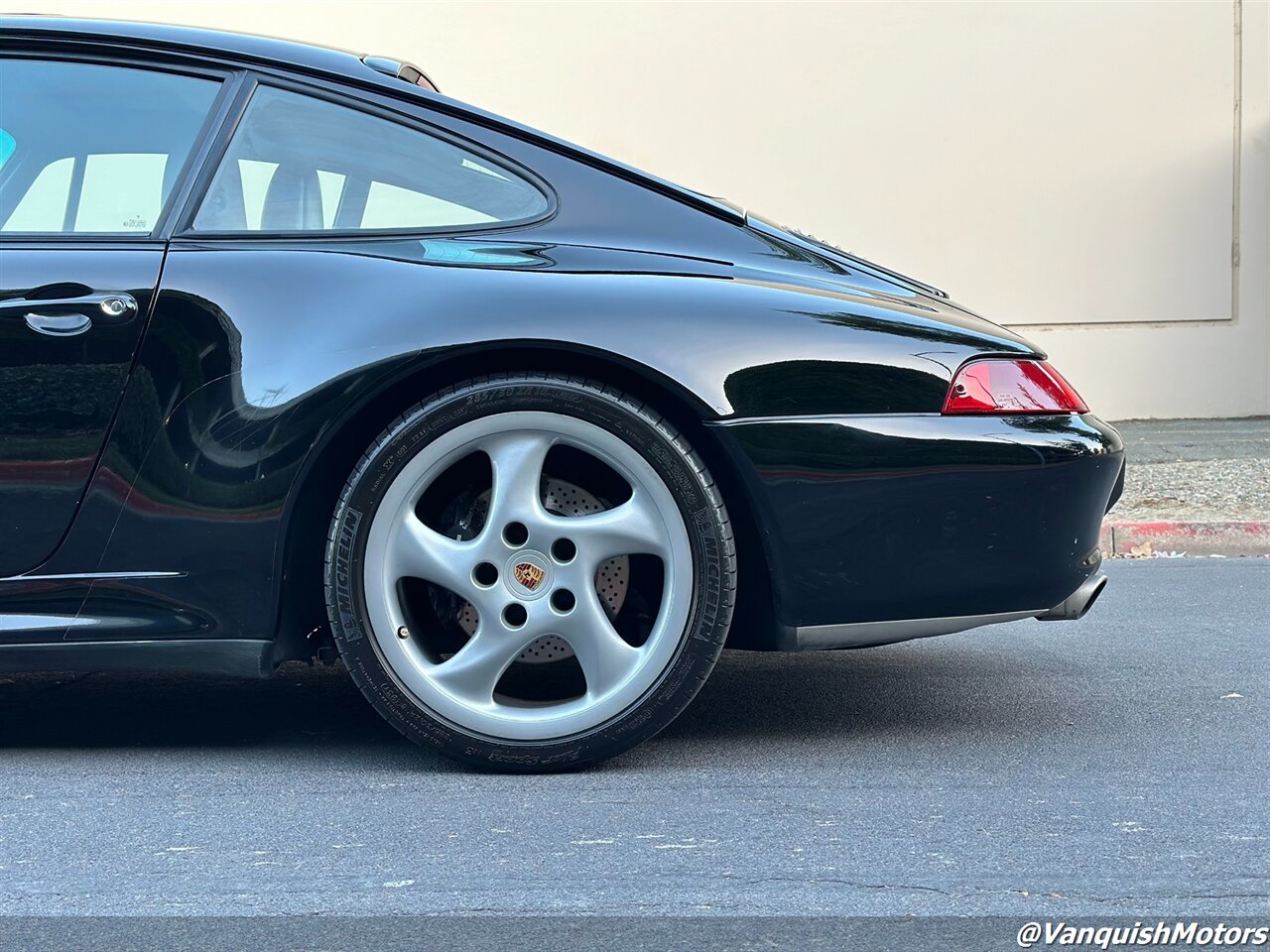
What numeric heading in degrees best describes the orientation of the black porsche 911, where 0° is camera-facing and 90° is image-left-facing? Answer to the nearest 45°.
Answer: approximately 90°
